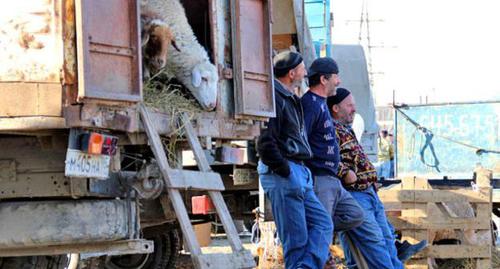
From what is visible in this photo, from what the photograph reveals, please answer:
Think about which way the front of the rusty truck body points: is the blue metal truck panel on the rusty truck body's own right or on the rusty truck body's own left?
on the rusty truck body's own right

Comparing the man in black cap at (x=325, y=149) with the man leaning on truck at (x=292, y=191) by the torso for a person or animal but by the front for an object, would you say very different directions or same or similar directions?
same or similar directions

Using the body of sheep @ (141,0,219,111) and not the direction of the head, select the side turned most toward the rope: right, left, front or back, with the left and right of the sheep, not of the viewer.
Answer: left

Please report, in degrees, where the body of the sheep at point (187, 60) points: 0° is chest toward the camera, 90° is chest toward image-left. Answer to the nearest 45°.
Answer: approximately 315°

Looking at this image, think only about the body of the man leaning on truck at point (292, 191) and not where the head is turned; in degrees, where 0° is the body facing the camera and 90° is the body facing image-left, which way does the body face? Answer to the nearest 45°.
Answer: approximately 270°

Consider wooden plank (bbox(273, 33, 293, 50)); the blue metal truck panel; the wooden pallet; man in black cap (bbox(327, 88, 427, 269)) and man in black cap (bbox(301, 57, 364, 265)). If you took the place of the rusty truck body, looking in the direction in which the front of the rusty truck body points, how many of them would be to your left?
0

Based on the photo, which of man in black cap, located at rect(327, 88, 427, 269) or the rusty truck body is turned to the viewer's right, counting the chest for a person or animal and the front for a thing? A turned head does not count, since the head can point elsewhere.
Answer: the man in black cap

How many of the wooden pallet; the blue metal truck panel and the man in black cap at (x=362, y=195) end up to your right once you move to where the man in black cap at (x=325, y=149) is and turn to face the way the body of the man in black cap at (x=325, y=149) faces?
0

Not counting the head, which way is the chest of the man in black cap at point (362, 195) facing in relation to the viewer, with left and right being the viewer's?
facing to the right of the viewer

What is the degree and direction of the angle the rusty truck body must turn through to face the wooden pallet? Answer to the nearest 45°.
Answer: approximately 90° to its right
